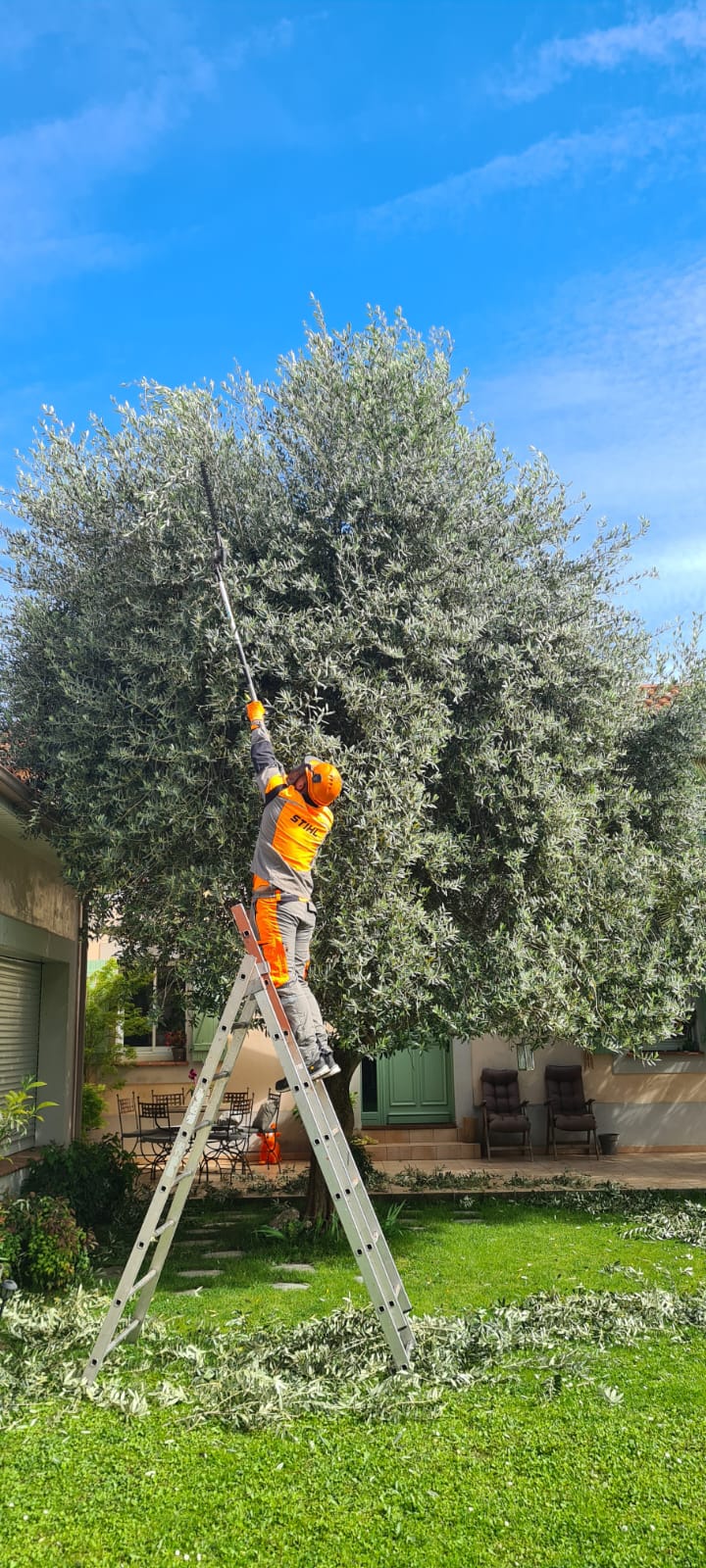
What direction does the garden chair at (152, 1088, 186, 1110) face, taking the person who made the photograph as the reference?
facing the viewer

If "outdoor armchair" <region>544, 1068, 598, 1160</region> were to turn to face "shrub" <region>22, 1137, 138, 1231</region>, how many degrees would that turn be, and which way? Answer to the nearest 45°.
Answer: approximately 45° to its right

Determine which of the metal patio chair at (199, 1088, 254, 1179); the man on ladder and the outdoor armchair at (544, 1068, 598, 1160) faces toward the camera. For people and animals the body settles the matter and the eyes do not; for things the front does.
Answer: the outdoor armchair

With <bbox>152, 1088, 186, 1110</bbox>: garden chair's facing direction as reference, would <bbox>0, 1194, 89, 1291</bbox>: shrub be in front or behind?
in front

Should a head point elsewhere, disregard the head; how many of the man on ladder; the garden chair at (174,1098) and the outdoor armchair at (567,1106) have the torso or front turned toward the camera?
2

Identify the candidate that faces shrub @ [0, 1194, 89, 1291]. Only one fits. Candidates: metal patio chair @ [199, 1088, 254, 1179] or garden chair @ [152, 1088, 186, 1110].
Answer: the garden chair

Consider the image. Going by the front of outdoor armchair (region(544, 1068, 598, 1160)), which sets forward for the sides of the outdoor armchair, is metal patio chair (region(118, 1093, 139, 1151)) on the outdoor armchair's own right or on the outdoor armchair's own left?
on the outdoor armchair's own right

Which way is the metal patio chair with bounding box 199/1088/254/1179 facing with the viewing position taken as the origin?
facing away from the viewer and to the left of the viewer

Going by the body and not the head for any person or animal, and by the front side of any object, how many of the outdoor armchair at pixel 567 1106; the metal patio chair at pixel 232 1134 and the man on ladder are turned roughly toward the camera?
1

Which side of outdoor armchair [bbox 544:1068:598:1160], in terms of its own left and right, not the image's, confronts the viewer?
front

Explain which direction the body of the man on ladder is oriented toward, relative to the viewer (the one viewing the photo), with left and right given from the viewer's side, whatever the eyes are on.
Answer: facing away from the viewer and to the left of the viewer
